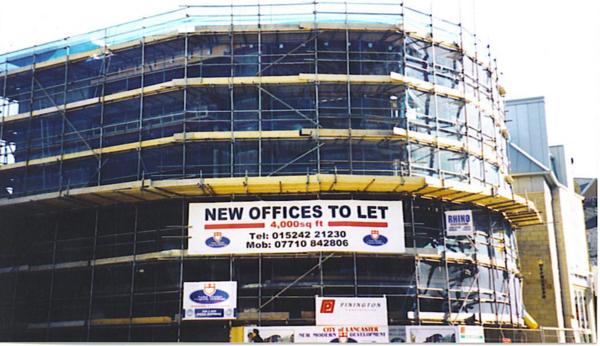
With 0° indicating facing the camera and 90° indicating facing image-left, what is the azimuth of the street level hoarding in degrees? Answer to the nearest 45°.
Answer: approximately 0°

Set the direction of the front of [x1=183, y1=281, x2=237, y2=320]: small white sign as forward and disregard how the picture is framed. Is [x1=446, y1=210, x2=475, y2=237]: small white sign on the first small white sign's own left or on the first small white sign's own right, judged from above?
on the first small white sign's own left

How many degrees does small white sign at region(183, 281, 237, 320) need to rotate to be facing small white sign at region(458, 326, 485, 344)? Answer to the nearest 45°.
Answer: approximately 90° to its left

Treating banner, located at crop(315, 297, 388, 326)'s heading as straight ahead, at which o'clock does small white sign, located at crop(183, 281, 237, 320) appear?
The small white sign is roughly at 3 o'clock from the banner.

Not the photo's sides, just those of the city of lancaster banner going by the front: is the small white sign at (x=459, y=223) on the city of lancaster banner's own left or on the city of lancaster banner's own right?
on the city of lancaster banner's own left

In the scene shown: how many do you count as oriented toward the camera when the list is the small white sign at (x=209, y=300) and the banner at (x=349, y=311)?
2

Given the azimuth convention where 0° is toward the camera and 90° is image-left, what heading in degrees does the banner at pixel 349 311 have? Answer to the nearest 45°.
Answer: approximately 0°
